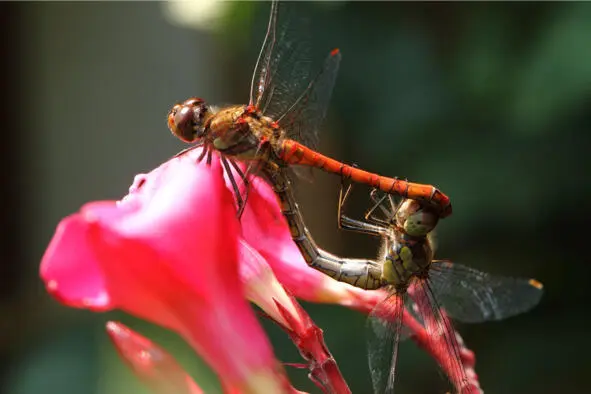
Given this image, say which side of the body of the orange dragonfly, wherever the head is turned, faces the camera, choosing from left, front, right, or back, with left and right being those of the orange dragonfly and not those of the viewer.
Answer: left
